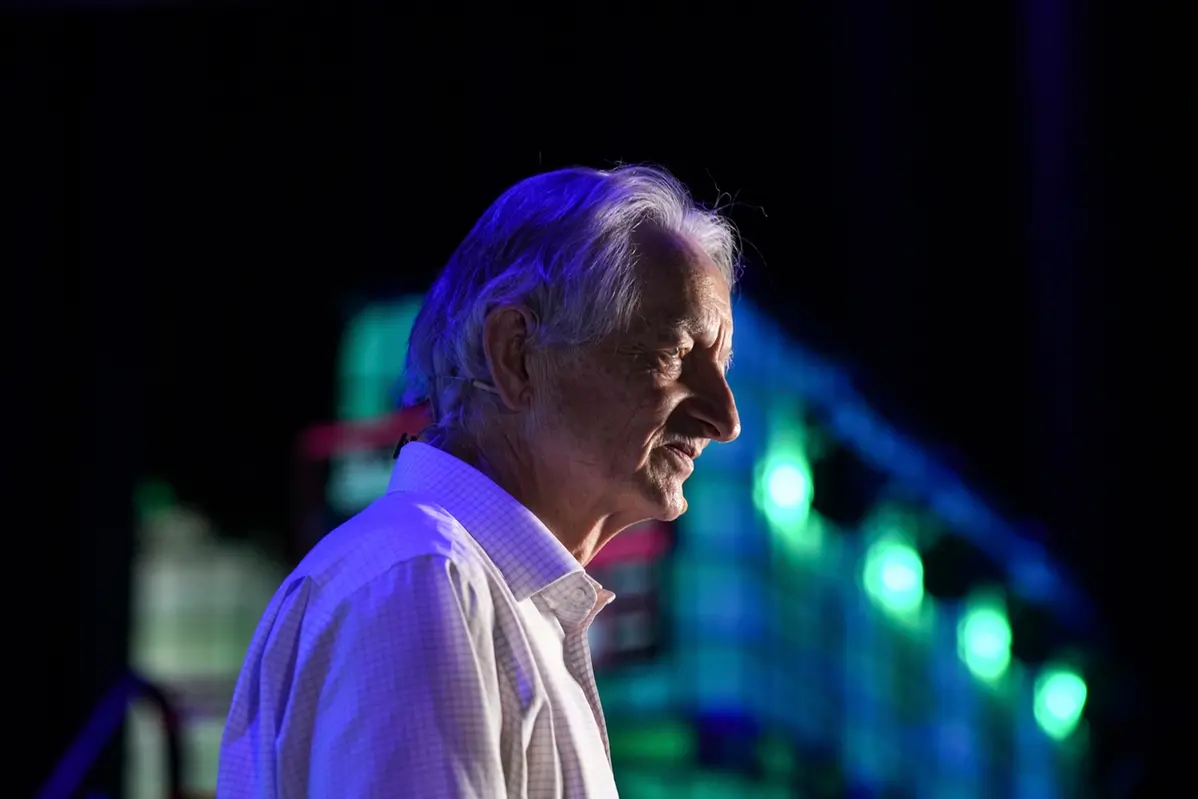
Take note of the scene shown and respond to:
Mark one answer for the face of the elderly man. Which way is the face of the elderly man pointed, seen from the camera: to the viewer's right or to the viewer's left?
to the viewer's right

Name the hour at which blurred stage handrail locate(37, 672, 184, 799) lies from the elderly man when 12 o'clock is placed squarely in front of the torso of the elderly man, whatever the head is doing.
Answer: The blurred stage handrail is roughly at 8 o'clock from the elderly man.

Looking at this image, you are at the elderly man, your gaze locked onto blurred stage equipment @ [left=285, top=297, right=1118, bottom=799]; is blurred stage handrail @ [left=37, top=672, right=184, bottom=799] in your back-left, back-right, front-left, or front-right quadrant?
front-left

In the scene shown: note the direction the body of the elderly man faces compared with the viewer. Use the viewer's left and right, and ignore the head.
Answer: facing to the right of the viewer

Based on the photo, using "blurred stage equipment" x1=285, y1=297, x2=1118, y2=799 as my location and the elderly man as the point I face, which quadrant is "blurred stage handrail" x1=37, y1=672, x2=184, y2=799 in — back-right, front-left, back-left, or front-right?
front-right

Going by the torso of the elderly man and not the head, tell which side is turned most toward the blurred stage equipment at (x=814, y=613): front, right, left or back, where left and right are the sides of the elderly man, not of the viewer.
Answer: left

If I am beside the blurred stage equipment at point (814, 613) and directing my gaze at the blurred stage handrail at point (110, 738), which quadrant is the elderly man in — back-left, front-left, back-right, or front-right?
front-left
